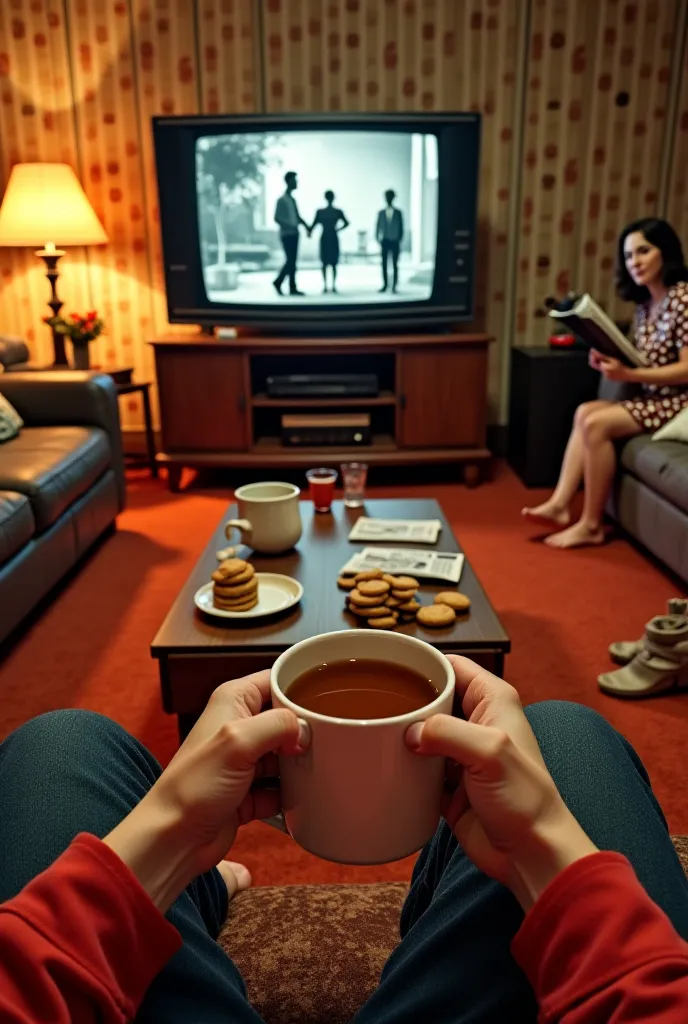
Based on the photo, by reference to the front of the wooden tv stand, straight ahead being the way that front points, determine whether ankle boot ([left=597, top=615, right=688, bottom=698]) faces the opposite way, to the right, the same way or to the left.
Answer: to the right

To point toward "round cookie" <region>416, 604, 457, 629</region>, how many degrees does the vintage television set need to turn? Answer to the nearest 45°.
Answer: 0° — it already faces it

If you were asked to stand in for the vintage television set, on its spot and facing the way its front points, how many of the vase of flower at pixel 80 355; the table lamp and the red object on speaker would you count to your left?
1

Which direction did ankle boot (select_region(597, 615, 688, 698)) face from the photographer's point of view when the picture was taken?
facing to the left of the viewer

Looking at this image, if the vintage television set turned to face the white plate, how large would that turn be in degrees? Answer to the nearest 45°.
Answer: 0° — it already faces it

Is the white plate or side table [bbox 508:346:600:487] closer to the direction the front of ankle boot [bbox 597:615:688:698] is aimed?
the white plate

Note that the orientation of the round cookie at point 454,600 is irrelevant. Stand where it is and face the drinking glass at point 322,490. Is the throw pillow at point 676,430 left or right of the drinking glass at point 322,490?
right

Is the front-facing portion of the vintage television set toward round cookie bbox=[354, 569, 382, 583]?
yes

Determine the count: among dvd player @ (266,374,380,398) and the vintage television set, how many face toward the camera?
2

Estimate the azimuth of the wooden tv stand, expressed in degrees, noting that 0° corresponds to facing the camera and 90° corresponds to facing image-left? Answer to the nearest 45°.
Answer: approximately 0°

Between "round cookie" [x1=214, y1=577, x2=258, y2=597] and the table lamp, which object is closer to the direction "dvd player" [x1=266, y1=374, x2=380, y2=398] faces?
the round cookie

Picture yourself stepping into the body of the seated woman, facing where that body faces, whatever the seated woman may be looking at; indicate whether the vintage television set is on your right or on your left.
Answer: on your right

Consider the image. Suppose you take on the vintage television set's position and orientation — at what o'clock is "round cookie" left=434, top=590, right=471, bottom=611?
The round cookie is roughly at 12 o'clock from the vintage television set.

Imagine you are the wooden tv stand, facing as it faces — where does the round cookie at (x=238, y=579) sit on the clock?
The round cookie is roughly at 12 o'clock from the wooden tv stand.
